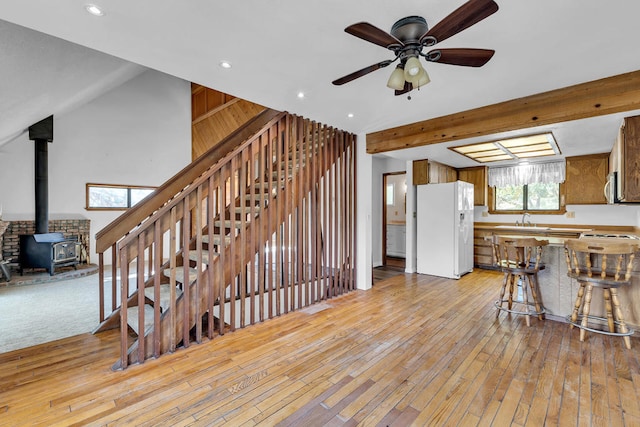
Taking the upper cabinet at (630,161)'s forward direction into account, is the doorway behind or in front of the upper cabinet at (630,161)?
in front

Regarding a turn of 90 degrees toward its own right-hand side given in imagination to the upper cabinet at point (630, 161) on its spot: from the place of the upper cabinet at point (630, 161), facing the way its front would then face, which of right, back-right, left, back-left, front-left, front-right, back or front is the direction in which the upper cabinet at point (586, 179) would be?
front

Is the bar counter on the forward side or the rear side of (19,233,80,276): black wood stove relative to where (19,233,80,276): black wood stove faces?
on the forward side

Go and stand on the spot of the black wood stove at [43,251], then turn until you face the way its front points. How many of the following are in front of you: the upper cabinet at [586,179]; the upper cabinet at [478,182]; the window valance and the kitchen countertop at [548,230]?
4

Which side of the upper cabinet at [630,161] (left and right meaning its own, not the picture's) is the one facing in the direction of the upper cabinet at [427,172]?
front

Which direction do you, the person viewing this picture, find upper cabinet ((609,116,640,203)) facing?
facing to the left of the viewer

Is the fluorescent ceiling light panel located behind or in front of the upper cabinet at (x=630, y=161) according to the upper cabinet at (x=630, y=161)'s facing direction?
in front

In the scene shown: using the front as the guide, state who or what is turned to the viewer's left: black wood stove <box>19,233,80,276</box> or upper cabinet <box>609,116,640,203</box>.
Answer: the upper cabinet

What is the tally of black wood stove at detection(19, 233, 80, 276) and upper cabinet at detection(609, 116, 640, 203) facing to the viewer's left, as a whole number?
1

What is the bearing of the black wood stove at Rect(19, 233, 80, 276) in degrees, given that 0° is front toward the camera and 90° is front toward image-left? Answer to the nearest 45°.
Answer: approximately 315°

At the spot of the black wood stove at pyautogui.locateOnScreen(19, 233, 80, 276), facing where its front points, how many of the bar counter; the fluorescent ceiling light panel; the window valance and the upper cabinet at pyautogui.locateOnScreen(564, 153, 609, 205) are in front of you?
4
